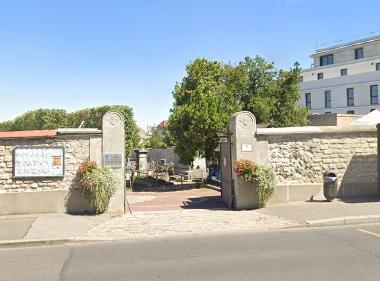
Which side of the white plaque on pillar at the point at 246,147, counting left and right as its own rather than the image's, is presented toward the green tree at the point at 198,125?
back

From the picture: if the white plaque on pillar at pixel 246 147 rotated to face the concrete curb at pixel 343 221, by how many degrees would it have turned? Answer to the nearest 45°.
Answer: approximately 45° to its left

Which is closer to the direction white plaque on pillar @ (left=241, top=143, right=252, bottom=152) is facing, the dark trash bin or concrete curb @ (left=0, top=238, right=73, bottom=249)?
the concrete curb

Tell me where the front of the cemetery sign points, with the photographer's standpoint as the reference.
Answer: facing the viewer

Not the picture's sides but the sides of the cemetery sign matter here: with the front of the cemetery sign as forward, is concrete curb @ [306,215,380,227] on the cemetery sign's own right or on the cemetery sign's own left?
on the cemetery sign's own left

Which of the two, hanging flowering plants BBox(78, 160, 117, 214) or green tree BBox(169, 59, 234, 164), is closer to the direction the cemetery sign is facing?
the hanging flowering plants

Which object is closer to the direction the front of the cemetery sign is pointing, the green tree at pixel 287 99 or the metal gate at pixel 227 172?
the metal gate

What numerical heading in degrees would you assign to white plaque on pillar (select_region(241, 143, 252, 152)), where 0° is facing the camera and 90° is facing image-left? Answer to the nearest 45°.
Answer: approximately 0°

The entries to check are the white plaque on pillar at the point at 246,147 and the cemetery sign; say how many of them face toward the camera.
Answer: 2

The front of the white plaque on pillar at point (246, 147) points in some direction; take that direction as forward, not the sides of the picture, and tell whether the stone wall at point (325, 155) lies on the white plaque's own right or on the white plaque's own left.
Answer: on the white plaque's own left

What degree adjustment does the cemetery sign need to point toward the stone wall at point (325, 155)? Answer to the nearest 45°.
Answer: approximately 90° to its left
